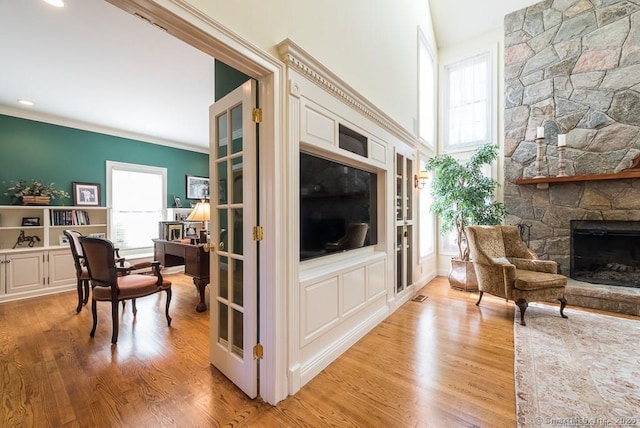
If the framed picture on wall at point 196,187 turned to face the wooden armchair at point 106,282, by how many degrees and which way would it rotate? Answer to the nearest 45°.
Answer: approximately 45° to its right

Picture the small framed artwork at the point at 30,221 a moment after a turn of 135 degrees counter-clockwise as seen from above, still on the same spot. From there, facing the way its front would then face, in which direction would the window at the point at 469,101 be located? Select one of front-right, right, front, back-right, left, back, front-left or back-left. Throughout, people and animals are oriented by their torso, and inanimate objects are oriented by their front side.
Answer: right

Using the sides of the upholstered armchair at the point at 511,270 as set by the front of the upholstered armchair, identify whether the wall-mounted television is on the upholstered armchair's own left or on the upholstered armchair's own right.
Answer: on the upholstered armchair's own right

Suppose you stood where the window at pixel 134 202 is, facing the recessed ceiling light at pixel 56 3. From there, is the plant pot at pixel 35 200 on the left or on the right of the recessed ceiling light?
right

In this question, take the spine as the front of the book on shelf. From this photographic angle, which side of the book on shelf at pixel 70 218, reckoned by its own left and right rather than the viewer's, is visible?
front

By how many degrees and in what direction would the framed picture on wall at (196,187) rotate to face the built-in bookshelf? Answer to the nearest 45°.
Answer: approximately 90° to its right

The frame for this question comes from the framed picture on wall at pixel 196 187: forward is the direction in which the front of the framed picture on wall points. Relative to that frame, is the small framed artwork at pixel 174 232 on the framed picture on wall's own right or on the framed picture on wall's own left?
on the framed picture on wall's own right

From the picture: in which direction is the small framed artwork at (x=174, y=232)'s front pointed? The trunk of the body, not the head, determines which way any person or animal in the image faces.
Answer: toward the camera

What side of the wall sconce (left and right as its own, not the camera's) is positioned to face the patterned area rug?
front

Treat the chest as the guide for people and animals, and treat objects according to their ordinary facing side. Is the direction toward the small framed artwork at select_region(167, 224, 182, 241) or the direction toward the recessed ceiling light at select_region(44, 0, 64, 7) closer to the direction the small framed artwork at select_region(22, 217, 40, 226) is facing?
the recessed ceiling light

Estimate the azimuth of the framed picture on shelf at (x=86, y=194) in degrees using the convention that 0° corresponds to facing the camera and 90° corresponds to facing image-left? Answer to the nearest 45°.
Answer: approximately 0°
